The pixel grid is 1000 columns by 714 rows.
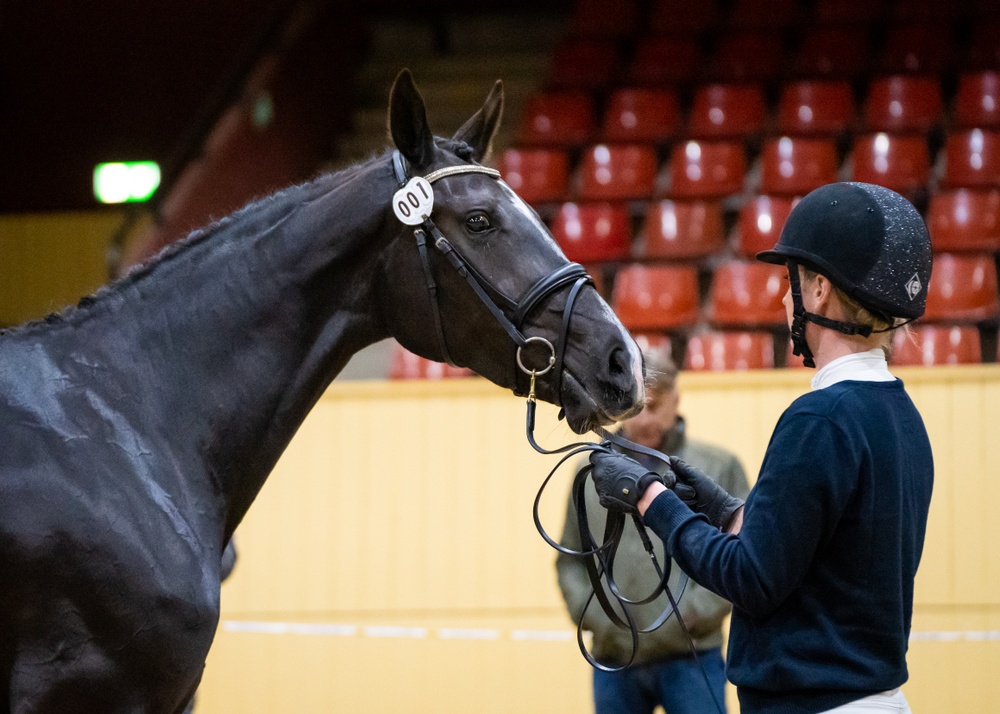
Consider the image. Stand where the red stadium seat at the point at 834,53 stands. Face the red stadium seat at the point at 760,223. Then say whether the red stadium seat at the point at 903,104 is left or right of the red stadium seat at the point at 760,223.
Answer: left

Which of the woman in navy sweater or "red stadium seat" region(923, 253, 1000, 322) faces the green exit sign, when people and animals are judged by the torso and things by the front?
the woman in navy sweater

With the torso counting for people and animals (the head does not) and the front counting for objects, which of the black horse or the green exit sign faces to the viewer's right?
the black horse

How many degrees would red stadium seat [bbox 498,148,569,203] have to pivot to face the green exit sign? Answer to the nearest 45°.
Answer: approximately 90° to its right

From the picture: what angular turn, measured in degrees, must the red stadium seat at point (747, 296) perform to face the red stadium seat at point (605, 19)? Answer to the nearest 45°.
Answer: approximately 180°

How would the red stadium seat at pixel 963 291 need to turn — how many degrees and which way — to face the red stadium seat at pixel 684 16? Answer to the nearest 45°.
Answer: approximately 135° to its right

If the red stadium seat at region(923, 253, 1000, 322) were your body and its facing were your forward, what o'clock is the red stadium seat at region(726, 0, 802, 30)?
the red stadium seat at region(726, 0, 802, 30) is roughly at 5 o'clock from the red stadium seat at region(923, 253, 1000, 322).

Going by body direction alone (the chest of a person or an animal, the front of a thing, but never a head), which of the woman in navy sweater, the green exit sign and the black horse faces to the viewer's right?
the black horse

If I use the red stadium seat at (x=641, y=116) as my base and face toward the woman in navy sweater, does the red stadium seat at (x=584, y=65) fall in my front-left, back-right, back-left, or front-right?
back-right

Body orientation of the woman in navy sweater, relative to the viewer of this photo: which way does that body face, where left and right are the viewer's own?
facing away from the viewer and to the left of the viewer

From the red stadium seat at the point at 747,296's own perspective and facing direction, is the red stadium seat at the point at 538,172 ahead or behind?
behind

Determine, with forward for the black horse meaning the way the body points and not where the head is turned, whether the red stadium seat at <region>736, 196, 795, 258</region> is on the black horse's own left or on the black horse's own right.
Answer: on the black horse's own left

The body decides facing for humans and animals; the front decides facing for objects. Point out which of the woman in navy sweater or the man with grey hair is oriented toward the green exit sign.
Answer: the woman in navy sweater
